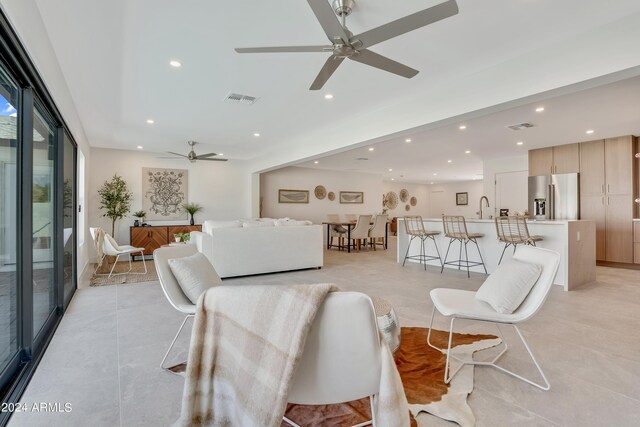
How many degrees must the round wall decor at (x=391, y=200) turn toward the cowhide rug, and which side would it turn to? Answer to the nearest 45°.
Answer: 0° — it already faces it

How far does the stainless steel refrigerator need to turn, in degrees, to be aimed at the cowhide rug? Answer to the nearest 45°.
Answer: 0° — it already faces it

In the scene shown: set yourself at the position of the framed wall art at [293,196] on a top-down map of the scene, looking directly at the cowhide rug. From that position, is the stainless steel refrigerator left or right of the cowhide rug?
left

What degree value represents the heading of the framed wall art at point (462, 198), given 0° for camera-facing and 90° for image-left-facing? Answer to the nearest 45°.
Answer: approximately 0°

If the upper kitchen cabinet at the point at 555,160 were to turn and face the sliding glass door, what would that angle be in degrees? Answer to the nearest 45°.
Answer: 0° — it already faces it

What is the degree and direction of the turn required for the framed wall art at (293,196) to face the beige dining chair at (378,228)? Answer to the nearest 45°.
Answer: approximately 45° to its left

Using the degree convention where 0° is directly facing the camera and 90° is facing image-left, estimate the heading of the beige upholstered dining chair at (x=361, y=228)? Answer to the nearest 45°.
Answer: approximately 135°
